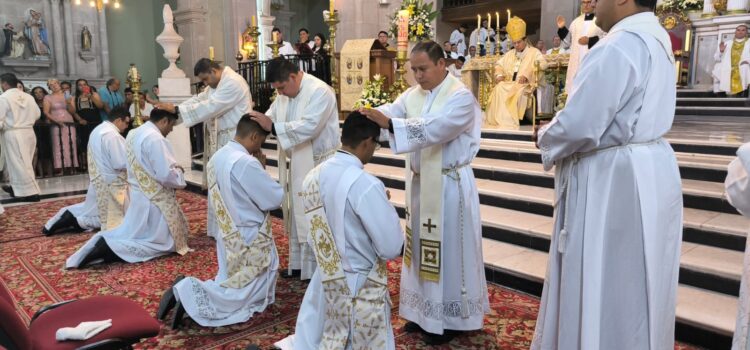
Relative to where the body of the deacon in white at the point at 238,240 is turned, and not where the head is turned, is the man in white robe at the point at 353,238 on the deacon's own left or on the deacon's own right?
on the deacon's own right

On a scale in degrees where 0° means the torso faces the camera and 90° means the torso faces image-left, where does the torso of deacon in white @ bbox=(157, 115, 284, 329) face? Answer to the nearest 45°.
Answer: approximately 225°

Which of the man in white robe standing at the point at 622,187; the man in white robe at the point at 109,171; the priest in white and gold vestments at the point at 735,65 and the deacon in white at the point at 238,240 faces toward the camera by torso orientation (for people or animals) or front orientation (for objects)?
the priest in white and gold vestments at the point at 735,65

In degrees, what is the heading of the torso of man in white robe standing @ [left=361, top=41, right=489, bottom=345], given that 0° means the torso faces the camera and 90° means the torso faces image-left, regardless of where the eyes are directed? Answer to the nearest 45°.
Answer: approximately 45°

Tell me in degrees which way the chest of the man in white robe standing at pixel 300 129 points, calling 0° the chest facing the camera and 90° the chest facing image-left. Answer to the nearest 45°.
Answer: approximately 45°

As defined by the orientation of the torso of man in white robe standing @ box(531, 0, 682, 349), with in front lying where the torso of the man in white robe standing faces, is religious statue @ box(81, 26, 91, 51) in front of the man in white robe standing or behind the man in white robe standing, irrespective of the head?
in front

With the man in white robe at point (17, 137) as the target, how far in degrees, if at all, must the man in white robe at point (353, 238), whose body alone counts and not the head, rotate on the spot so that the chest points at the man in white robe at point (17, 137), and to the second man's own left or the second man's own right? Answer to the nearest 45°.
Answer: approximately 90° to the second man's own left
